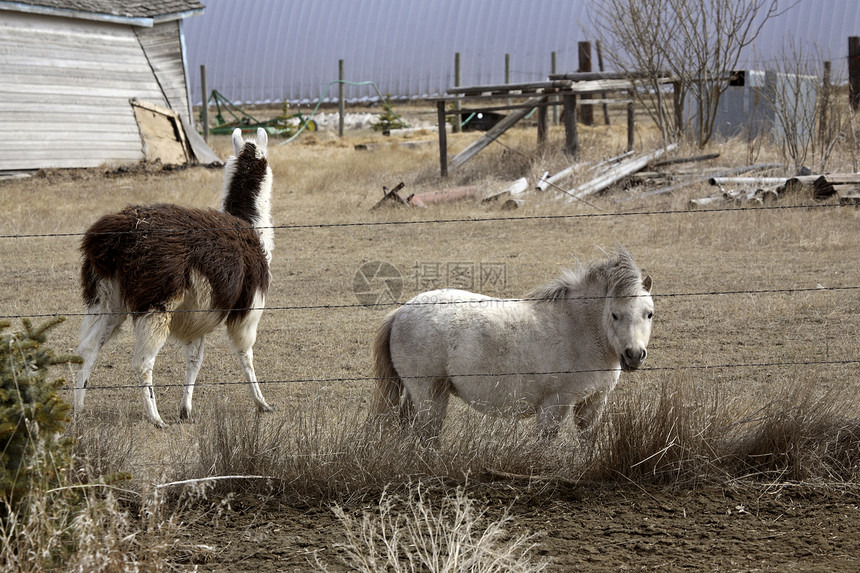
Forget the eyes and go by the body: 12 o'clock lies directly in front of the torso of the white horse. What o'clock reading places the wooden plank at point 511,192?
The wooden plank is roughly at 9 o'clock from the white horse.

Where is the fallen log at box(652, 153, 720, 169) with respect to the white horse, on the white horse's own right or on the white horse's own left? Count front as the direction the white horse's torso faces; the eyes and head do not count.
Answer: on the white horse's own left

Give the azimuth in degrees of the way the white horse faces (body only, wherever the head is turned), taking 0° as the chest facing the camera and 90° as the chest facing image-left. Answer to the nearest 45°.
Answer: approximately 270°

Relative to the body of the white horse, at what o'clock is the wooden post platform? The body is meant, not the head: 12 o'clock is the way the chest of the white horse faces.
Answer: The wooden post platform is roughly at 9 o'clock from the white horse.

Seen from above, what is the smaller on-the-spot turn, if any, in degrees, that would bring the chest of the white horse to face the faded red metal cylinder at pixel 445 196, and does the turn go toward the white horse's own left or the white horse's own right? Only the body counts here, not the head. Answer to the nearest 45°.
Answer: approximately 90° to the white horse's own left
